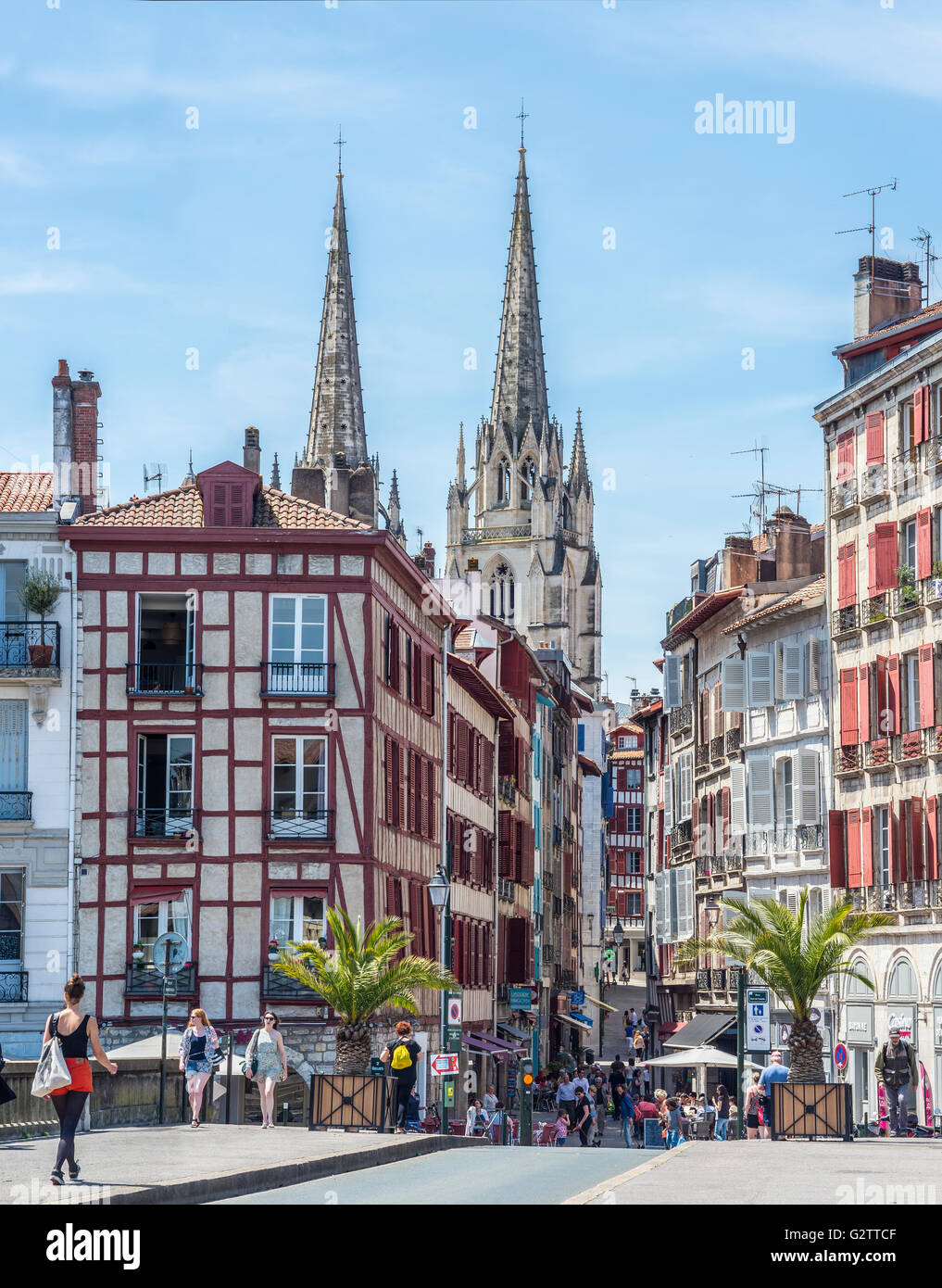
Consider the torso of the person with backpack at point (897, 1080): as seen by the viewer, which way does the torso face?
toward the camera

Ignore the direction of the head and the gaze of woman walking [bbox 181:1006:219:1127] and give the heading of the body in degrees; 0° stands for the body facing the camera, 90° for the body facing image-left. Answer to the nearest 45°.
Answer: approximately 0°

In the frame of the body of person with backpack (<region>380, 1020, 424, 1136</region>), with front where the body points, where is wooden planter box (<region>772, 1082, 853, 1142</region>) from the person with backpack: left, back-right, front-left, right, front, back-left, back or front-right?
right

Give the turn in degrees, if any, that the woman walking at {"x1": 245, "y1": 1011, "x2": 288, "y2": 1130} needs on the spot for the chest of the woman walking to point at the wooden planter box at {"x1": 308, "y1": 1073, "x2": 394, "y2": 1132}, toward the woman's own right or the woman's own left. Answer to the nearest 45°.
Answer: approximately 45° to the woman's own left

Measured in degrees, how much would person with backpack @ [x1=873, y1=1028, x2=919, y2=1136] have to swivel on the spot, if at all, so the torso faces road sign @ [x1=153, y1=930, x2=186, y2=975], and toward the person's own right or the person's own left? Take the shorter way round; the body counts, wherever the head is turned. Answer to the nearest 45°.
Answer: approximately 45° to the person's own right

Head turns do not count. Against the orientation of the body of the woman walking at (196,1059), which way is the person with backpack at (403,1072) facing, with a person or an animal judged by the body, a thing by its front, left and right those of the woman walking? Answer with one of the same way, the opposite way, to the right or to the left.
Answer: the opposite way

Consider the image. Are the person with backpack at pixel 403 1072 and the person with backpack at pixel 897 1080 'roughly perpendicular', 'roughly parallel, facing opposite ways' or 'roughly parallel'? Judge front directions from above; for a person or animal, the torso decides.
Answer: roughly parallel, facing opposite ways

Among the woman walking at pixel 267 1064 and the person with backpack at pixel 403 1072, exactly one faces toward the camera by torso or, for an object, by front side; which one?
the woman walking

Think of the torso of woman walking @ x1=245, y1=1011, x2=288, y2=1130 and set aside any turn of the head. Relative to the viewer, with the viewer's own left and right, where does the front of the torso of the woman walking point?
facing the viewer

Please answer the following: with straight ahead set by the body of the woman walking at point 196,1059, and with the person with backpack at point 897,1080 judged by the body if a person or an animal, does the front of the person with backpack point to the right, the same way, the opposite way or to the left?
the same way

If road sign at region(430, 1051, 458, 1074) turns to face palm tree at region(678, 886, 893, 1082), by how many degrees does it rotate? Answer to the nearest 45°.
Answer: approximately 135° to its left

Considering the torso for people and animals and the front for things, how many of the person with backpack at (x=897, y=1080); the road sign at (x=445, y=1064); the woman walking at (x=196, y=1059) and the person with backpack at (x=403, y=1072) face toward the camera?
3

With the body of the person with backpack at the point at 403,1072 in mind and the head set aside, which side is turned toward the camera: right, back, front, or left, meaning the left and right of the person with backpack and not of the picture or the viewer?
back

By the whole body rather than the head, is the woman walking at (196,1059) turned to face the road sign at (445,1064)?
no

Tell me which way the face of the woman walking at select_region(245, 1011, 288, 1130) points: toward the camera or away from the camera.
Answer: toward the camera

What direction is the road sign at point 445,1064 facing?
toward the camera
